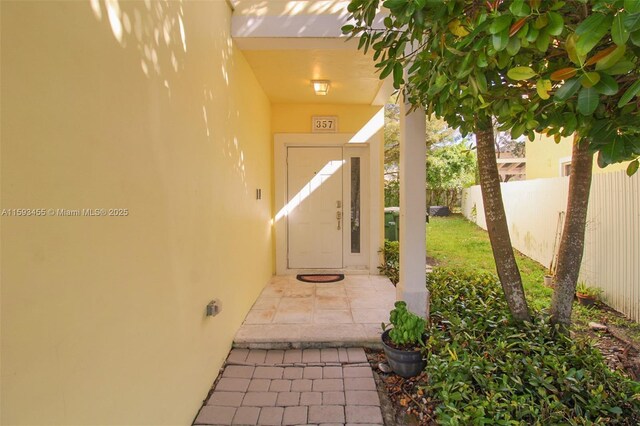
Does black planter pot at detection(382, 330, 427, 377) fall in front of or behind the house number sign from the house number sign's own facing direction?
in front

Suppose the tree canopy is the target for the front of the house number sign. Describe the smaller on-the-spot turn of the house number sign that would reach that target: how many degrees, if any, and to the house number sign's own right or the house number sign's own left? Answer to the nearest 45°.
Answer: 0° — it already faces it

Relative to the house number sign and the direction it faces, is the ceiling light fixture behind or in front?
in front

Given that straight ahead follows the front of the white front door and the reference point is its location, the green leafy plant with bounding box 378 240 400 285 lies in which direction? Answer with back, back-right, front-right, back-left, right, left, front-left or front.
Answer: left

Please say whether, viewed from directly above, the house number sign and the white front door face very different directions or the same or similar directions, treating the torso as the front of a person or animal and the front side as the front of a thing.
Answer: same or similar directions

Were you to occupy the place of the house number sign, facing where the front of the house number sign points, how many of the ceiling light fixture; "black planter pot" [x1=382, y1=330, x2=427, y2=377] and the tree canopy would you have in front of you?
3

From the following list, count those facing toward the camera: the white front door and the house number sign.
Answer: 2

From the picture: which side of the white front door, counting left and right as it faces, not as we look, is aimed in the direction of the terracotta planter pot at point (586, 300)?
left

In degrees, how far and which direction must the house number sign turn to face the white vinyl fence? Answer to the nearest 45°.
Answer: approximately 90° to its left

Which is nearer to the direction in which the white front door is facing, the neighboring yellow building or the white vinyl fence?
the white vinyl fence

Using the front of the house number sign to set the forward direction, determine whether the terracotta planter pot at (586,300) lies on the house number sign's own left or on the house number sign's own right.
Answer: on the house number sign's own left

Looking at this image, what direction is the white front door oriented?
toward the camera

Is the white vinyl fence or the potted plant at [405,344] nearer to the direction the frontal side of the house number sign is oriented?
the potted plant
